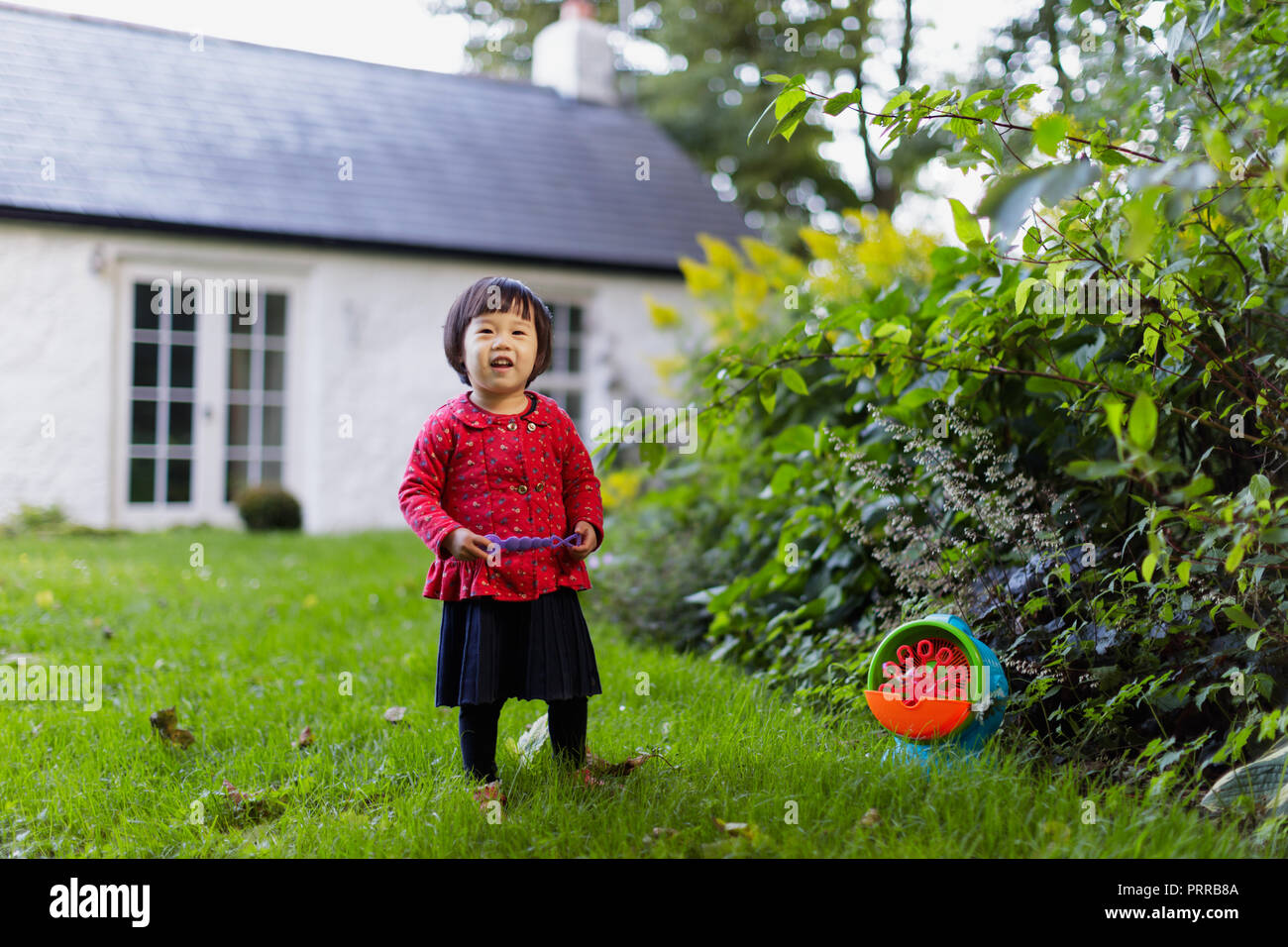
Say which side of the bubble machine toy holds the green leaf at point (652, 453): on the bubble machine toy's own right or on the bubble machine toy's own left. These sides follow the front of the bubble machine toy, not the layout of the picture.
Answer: on the bubble machine toy's own right

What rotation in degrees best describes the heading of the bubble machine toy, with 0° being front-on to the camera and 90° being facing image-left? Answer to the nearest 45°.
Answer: approximately 45°

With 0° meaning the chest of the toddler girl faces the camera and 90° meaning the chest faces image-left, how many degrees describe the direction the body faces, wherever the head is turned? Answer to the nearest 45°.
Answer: approximately 0°

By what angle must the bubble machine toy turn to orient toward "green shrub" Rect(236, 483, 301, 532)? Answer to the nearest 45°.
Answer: approximately 90° to its right

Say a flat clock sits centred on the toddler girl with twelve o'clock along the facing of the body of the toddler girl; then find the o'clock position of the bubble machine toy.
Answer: The bubble machine toy is roughly at 9 o'clock from the toddler girl.

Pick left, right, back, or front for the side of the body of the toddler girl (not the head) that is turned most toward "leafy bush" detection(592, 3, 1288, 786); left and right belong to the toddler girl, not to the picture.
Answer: left
